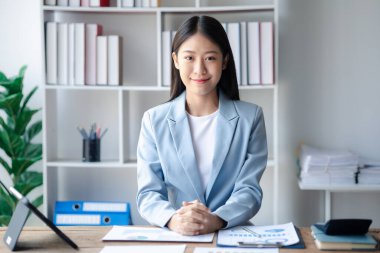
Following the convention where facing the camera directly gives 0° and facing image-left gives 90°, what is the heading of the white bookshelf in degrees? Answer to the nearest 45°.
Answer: approximately 0°

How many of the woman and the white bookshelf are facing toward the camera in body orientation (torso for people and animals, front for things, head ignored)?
2

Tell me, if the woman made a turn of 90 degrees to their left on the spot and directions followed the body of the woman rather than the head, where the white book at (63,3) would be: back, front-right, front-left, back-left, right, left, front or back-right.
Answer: back-left

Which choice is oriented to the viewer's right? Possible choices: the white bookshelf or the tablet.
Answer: the tablet

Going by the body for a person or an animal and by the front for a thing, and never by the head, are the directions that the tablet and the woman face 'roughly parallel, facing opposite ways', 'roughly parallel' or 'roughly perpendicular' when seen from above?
roughly perpendicular

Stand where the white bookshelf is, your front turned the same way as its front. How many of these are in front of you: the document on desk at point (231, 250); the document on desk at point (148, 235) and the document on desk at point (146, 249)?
3

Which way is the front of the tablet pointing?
to the viewer's right

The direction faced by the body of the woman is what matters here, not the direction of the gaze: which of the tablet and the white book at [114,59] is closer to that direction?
the tablet

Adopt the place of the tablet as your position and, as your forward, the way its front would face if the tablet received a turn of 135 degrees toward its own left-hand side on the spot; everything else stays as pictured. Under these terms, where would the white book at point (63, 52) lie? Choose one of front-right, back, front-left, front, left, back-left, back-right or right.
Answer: front-right

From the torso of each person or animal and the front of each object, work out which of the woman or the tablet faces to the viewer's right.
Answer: the tablet

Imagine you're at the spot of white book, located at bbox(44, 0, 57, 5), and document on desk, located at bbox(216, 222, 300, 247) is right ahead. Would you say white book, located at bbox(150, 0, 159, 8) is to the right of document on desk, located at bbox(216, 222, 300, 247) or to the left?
left

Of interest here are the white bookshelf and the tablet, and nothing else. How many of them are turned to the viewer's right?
1
